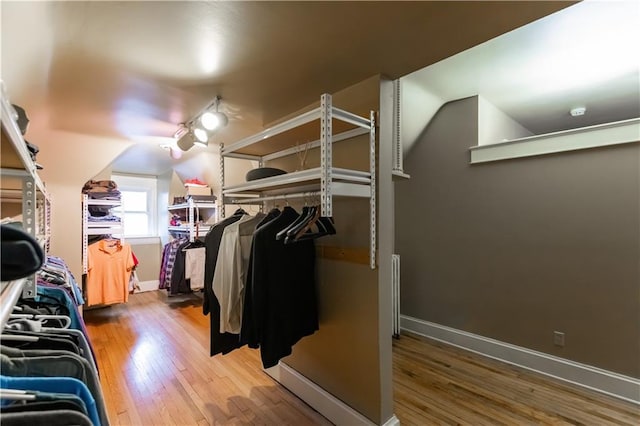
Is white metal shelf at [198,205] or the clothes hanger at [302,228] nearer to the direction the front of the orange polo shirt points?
the clothes hanger

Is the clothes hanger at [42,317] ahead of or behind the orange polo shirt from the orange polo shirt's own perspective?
ahead

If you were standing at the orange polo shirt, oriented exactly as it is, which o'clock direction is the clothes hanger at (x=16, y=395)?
The clothes hanger is roughly at 12 o'clock from the orange polo shirt.

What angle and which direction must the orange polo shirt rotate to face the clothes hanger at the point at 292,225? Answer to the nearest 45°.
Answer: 0° — it already faces it

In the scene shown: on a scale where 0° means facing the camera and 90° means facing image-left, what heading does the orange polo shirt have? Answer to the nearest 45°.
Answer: approximately 0°

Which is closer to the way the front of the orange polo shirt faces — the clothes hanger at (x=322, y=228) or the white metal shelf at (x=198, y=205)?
the clothes hanger

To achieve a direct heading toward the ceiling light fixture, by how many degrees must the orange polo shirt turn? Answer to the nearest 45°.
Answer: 0° — it already faces it

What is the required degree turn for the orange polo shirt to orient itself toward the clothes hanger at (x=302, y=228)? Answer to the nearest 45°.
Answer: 0° — it already faces it

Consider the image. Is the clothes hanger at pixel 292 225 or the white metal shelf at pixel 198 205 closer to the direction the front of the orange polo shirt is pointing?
the clothes hanger

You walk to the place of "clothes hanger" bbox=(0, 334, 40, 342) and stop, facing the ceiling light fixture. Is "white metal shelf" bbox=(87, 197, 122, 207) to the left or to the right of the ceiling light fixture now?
left
